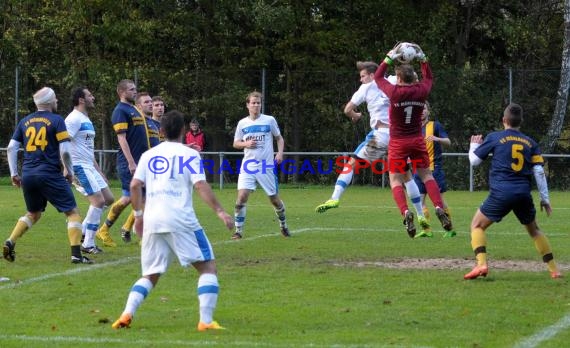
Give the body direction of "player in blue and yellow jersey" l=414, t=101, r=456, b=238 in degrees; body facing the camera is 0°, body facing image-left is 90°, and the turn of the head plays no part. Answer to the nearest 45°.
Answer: approximately 45°

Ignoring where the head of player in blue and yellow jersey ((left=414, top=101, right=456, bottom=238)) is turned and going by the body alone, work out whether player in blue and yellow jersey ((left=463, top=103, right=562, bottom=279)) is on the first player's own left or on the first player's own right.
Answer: on the first player's own left

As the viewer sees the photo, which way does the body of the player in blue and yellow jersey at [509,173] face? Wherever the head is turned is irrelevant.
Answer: away from the camera

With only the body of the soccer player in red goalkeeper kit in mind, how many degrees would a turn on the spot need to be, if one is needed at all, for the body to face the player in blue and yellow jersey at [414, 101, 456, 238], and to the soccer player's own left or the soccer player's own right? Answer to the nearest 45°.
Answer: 0° — they already face them

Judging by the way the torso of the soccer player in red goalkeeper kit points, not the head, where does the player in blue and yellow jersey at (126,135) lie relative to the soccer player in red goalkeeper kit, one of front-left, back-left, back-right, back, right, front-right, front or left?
left

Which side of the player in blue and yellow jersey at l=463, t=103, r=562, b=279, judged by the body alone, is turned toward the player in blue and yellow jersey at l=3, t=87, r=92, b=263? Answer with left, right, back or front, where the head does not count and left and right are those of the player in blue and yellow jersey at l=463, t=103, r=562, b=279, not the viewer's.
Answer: left

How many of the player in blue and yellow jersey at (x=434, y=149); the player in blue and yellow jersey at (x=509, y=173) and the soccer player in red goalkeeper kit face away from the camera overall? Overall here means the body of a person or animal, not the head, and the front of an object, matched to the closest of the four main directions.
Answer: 2

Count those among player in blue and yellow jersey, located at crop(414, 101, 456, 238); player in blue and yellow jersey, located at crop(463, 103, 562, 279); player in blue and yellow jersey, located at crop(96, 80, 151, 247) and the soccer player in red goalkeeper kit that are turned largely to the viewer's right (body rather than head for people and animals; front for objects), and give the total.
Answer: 1

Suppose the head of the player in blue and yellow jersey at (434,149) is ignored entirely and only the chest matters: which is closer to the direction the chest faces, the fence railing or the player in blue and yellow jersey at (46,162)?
the player in blue and yellow jersey

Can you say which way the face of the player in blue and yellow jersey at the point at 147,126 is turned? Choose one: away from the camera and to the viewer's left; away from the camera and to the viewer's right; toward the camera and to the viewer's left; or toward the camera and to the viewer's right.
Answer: toward the camera and to the viewer's right

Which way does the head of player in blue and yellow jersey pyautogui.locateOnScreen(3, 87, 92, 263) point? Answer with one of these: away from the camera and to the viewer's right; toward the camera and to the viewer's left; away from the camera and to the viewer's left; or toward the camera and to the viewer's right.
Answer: away from the camera and to the viewer's right

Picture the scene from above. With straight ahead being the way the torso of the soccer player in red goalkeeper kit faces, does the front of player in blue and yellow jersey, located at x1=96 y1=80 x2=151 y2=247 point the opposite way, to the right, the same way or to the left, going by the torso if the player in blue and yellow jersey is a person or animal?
to the right
